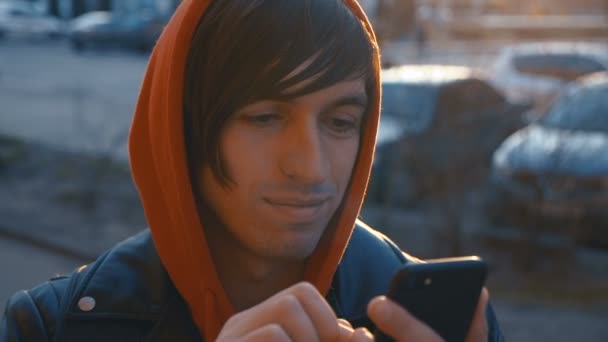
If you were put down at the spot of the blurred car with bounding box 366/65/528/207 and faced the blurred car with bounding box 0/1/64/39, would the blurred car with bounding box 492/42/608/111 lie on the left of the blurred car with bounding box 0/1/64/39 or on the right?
right

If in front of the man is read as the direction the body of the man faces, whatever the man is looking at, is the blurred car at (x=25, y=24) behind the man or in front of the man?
behind

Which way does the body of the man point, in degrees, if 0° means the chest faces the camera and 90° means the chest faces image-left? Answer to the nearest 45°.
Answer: approximately 315°

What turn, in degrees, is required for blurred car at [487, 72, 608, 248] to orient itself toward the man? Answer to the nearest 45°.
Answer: approximately 45° to its left

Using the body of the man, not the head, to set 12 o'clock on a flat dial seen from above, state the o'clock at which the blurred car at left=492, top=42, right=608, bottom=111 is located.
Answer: The blurred car is roughly at 8 o'clock from the man.

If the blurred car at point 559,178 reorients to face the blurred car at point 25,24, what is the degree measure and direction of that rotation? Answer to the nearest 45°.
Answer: approximately 90° to its right

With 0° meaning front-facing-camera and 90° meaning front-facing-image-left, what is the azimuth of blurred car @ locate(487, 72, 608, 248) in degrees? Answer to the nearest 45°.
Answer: approximately 45°

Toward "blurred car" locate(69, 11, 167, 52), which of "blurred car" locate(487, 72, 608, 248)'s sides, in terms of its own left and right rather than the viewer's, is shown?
right
